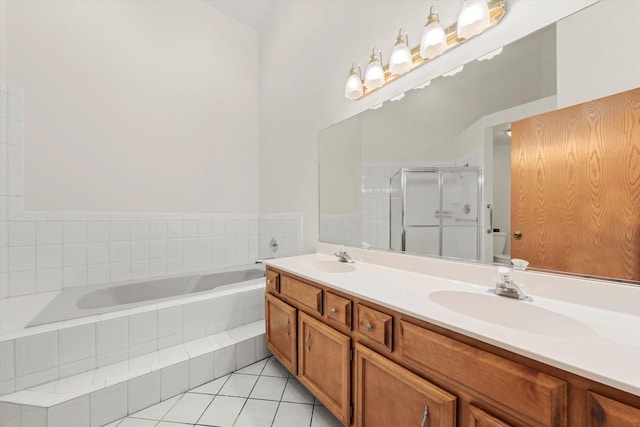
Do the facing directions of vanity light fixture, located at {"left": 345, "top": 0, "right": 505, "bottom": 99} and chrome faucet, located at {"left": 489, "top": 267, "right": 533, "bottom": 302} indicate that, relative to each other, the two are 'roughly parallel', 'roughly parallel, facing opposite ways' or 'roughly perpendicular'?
roughly parallel

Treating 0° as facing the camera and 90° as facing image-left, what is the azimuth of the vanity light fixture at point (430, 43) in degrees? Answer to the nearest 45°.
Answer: approximately 45°

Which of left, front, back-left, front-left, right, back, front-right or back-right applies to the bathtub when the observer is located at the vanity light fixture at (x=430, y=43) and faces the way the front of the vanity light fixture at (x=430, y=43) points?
front-right

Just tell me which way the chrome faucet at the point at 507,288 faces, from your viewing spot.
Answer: facing the viewer and to the left of the viewer

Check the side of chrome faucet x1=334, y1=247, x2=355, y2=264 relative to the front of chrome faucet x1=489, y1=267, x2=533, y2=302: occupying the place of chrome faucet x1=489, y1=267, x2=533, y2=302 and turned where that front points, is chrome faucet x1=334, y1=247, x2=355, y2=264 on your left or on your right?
on your right

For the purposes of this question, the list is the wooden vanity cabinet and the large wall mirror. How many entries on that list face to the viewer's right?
0
